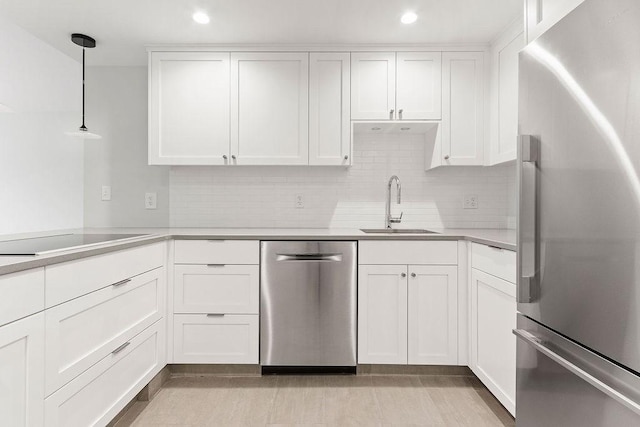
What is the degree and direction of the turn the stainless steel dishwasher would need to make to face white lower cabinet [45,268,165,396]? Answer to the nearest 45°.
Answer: approximately 45° to its right

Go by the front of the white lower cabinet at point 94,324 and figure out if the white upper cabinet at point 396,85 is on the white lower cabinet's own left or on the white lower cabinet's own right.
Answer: on the white lower cabinet's own left

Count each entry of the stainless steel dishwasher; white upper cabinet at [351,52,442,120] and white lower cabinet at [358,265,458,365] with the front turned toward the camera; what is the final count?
3

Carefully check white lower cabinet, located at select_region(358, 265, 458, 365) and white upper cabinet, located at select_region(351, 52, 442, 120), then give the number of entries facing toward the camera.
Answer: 2

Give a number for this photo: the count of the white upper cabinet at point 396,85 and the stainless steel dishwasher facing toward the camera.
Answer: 2

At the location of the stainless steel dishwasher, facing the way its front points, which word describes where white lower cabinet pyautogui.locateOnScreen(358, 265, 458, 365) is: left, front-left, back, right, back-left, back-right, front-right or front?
left
